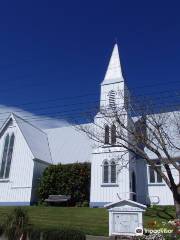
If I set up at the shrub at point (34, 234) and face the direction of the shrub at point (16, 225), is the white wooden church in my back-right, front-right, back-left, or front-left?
front-right

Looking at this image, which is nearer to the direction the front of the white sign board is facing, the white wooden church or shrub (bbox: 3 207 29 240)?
the shrub

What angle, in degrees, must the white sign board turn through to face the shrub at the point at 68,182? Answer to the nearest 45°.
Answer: approximately 180°

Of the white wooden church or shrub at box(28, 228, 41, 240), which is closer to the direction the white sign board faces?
the shrub

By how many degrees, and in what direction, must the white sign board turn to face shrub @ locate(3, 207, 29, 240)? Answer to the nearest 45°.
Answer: approximately 90° to its right

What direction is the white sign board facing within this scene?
toward the camera

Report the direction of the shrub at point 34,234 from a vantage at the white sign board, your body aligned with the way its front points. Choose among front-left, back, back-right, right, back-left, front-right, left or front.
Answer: right

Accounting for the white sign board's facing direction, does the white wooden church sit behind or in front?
behind

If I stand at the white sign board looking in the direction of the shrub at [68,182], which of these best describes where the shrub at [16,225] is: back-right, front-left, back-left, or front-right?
front-left

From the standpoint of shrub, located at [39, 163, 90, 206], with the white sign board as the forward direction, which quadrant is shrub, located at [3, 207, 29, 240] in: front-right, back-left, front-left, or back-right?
front-right
